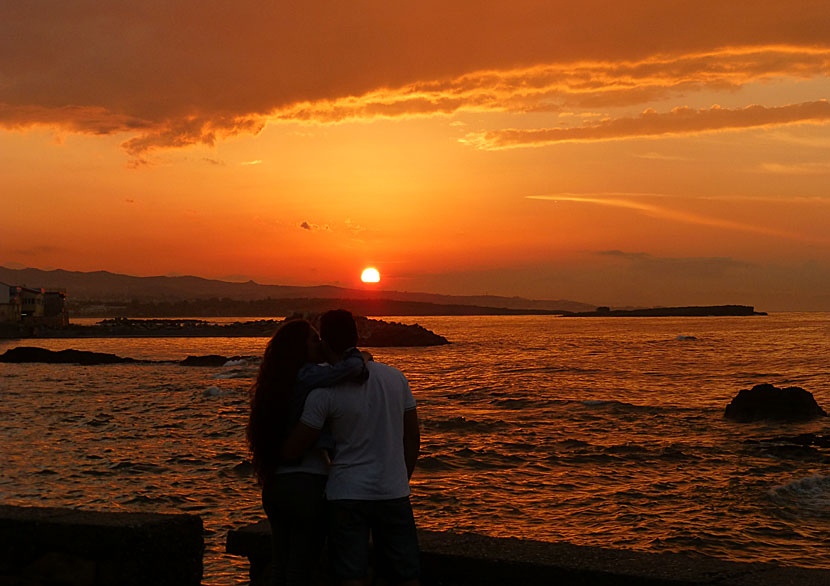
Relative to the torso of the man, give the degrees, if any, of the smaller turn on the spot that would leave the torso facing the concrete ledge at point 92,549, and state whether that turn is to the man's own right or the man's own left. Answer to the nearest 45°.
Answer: approximately 45° to the man's own left

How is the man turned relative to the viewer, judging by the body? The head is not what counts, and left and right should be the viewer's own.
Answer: facing away from the viewer

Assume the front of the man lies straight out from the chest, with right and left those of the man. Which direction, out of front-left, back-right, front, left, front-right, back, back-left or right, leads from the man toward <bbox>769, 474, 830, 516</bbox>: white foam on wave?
front-right

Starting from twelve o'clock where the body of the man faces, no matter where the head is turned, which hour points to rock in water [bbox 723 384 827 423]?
The rock in water is roughly at 1 o'clock from the man.

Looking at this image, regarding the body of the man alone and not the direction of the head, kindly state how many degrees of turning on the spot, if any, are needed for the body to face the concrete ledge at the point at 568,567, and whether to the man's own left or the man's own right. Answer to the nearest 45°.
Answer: approximately 90° to the man's own right

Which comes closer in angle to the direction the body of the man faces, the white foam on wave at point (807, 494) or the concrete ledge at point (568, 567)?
the white foam on wave
